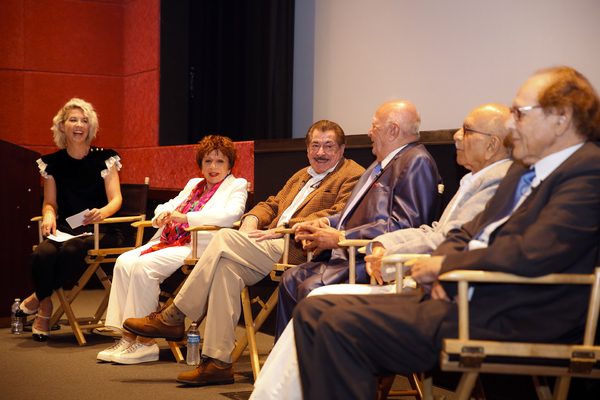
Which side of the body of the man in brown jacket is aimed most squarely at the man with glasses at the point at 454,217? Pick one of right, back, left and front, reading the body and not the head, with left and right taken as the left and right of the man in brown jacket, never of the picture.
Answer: left

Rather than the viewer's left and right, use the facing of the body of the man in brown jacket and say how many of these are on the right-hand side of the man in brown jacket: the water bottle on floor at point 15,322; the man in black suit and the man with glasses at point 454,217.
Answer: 1

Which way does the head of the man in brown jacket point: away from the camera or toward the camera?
toward the camera

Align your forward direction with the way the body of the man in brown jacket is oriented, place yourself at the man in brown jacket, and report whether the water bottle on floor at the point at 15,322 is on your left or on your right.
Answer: on your right

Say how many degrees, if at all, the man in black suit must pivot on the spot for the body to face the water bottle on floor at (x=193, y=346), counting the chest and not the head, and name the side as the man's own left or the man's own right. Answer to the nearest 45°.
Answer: approximately 45° to the man's own right

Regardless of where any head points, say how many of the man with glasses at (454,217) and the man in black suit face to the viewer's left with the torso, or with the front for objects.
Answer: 2

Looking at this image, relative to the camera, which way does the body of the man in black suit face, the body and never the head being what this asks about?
to the viewer's left

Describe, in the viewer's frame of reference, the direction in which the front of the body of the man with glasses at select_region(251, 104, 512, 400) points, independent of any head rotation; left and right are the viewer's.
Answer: facing to the left of the viewer

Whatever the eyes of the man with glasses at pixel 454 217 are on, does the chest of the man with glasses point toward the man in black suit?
no

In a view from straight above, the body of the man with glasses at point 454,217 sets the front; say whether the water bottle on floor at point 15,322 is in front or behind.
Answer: in front

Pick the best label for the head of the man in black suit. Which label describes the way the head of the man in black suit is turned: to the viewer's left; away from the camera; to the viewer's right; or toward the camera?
to the viewer's left

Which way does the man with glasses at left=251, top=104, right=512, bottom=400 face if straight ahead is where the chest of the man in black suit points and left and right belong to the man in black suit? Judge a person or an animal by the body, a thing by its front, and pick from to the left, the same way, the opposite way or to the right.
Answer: the same way

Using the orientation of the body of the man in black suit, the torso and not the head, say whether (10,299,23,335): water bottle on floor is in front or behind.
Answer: in front

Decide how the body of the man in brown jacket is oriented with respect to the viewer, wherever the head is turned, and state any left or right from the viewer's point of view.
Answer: facing the viewer and to the left of the viewer
